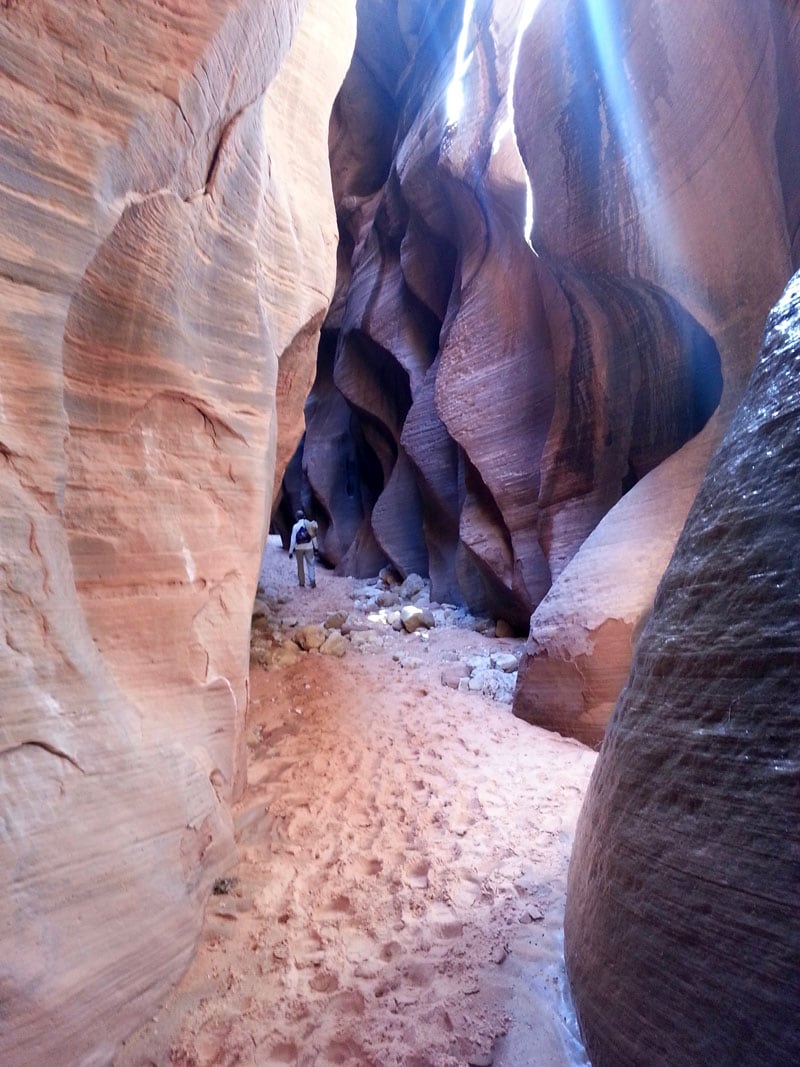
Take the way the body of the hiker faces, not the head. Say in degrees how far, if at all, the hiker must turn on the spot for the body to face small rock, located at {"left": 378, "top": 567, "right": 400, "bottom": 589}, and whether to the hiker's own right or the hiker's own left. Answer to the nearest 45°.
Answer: approximately 90° to the hiker's own right

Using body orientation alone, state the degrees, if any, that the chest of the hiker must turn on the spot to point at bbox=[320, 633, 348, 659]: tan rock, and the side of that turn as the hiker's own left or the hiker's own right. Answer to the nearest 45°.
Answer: approximately 180°

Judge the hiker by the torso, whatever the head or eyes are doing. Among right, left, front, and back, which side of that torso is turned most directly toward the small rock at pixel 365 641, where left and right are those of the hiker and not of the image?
back

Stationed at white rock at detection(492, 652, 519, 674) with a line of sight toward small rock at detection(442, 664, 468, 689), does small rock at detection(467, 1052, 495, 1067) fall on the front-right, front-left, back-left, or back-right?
front-left

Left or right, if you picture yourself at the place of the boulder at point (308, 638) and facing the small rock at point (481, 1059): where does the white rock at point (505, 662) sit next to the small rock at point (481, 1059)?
left

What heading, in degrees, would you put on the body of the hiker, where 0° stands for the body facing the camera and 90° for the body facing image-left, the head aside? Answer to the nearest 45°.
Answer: approximately 180°

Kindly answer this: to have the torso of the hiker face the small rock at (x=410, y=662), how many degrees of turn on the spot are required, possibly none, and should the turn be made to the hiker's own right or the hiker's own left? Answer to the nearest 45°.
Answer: approximately 180°

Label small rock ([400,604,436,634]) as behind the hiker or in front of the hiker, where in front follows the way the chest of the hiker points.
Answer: behind

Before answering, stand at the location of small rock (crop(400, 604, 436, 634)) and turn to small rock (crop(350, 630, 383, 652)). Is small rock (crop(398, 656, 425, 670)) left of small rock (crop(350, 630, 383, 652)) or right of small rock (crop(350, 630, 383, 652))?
left

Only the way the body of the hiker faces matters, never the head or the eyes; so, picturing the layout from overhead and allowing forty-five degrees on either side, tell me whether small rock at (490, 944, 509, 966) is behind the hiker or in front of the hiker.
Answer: behind
